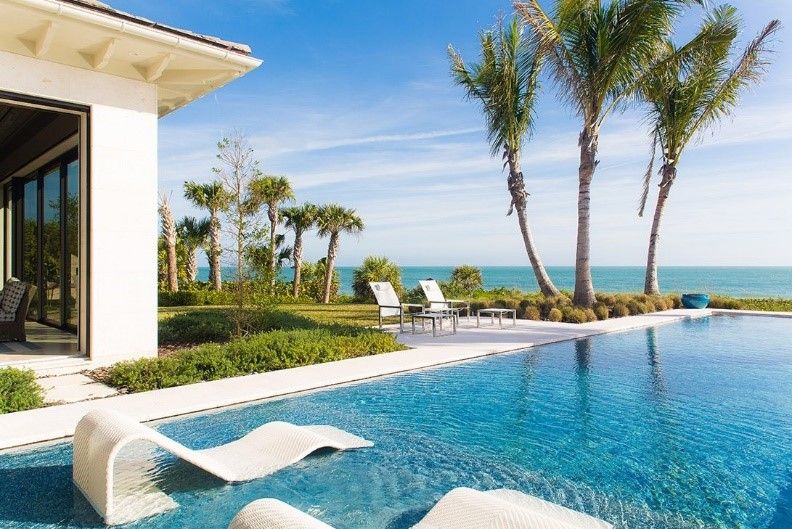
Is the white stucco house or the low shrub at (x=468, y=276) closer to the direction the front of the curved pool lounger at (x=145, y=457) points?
the low shrub

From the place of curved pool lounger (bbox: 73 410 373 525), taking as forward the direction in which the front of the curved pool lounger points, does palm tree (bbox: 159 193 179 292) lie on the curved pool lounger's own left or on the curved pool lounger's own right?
on the curved pool lounger's own left

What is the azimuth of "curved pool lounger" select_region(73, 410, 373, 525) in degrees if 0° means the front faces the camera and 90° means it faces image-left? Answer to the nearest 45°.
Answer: approximately 225°

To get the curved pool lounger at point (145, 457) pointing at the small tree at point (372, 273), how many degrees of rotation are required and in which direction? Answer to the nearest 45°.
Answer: approximately 45° to its left

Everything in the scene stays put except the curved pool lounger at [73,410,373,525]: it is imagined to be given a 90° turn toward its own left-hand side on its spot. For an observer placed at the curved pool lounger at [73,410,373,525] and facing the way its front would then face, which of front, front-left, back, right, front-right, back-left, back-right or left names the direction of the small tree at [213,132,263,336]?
front-right

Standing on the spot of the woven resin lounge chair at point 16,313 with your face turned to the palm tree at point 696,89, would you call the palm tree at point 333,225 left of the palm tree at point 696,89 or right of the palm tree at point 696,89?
left

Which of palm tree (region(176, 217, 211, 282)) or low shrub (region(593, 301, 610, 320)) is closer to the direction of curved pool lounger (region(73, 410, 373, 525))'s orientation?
the low shrub

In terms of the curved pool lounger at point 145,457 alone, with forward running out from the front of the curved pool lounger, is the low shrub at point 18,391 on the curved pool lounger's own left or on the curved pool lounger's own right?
on the curved pool lounger's own left
